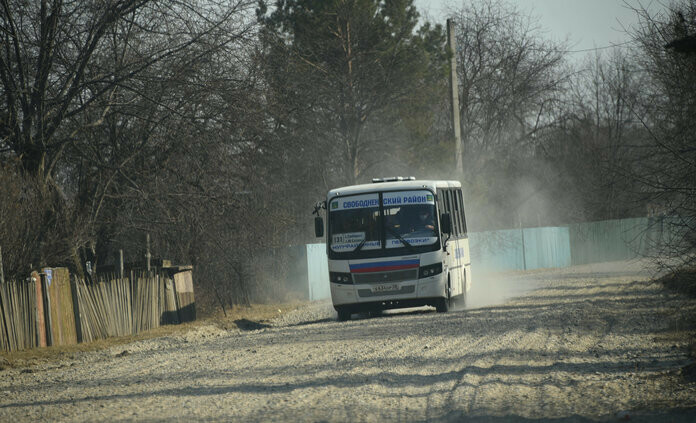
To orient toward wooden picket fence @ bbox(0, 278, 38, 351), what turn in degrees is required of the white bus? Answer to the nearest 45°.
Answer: approximately 45° to its right

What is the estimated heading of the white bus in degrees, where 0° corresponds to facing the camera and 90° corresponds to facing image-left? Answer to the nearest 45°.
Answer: approximately 0°

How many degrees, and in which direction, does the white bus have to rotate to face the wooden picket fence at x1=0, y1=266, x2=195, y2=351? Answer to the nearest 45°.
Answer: approximately 90° to its right

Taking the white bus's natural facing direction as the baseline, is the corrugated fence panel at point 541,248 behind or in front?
behind
